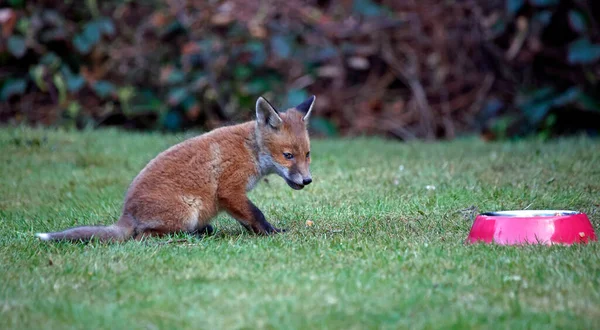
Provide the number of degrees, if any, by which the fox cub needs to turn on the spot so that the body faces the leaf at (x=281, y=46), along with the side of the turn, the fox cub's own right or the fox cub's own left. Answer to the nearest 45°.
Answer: approximately 90° to the fox cub's own left

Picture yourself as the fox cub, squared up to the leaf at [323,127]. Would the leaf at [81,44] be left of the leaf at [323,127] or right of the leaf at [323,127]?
left

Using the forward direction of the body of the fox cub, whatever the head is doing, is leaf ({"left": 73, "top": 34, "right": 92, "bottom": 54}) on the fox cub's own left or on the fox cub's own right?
on the fox cub's own left

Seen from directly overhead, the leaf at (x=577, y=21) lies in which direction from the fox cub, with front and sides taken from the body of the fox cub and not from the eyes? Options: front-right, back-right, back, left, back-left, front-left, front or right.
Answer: front-left

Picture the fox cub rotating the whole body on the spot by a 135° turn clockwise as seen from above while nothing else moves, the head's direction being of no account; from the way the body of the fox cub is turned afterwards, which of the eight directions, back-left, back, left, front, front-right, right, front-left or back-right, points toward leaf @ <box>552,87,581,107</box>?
back

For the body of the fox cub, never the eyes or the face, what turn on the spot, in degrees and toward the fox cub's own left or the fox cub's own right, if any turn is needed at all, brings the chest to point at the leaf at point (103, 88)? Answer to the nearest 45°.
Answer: approximately 90° to the fox cub's own left

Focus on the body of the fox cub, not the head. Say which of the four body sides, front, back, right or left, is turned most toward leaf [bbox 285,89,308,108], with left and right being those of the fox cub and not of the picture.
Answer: left

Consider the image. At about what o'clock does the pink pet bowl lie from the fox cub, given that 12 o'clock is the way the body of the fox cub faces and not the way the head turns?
The pink pet bowl is roughly at 1 o'clock from the fox cub.

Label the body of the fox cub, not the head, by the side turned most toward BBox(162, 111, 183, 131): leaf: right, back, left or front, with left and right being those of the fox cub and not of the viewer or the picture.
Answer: left

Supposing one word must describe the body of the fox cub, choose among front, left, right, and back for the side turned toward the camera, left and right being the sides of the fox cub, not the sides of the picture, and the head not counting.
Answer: right

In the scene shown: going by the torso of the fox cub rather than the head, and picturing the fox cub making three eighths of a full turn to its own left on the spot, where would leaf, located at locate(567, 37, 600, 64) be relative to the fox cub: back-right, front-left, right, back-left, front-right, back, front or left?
right

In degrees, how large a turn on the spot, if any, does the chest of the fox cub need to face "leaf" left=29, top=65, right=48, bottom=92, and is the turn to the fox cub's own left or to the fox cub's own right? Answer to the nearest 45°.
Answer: approximately 90° to the fox cub's own left

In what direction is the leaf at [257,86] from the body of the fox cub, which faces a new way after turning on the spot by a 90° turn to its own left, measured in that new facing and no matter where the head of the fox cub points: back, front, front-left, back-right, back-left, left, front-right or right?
front
